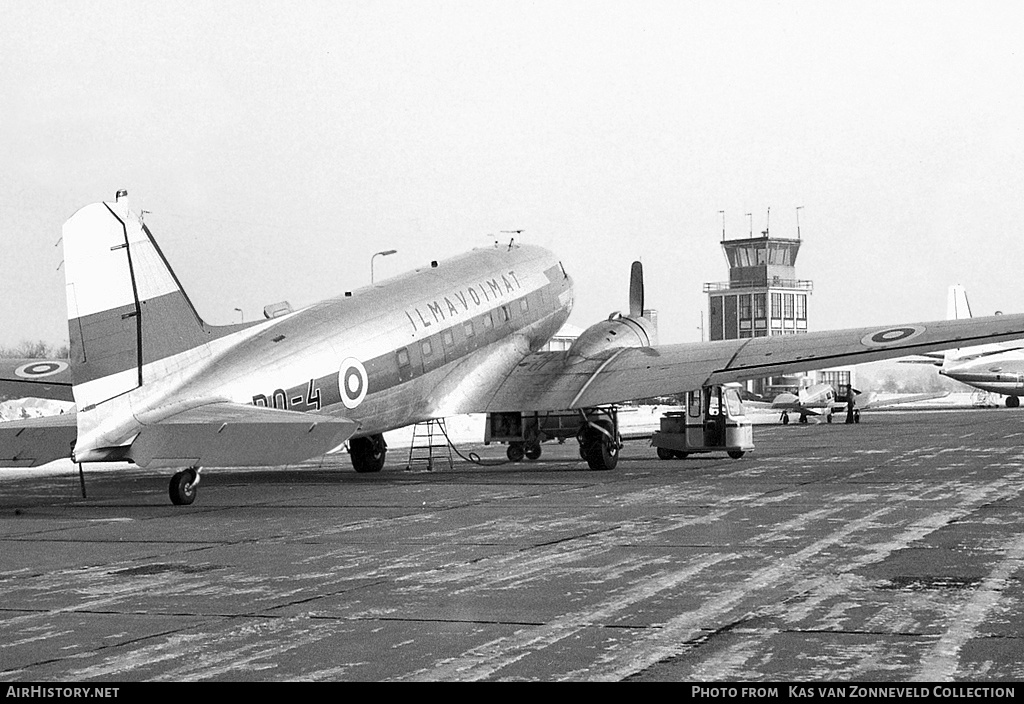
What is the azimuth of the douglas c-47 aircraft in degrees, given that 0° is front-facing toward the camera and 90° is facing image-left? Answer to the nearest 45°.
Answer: approximately 225°

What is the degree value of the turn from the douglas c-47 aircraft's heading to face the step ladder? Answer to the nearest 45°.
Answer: approximately 45° to its left

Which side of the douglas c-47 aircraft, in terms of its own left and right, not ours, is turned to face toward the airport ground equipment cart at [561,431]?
front

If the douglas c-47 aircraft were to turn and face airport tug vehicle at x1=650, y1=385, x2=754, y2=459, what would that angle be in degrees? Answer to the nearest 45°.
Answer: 0° — it already faces it
